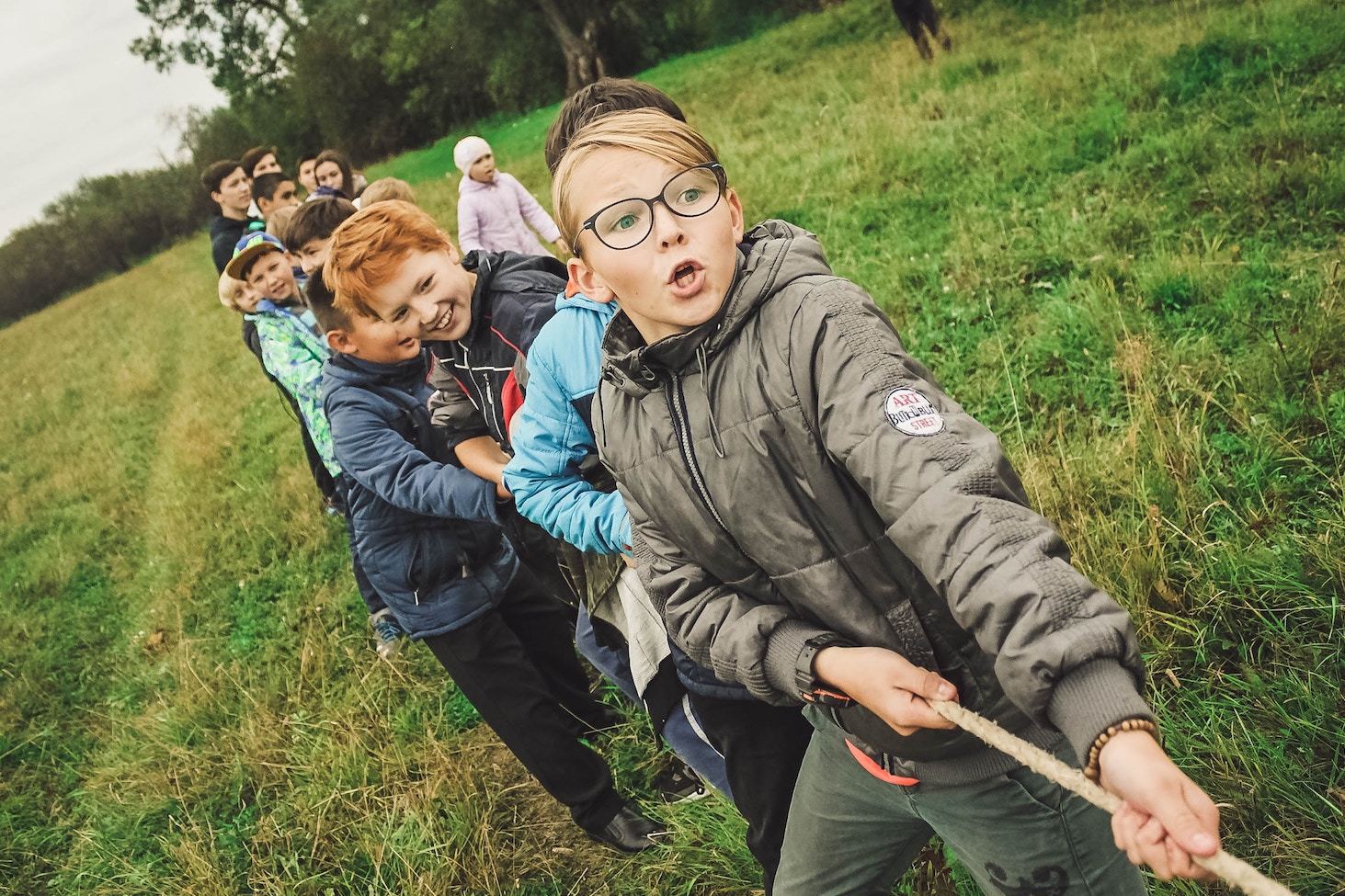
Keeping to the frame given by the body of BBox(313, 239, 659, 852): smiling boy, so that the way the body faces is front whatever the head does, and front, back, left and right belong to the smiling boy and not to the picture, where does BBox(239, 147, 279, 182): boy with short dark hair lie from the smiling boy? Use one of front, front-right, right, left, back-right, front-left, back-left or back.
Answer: back-left

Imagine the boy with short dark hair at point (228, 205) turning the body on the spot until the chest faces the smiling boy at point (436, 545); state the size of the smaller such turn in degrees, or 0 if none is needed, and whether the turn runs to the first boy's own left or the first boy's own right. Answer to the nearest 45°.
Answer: approximately 45° to the first boy's own right

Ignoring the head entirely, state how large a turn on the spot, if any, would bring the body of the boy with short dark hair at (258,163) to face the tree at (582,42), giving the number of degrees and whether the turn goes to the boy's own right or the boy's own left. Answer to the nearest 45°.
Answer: approximately 90° to the boy's own left

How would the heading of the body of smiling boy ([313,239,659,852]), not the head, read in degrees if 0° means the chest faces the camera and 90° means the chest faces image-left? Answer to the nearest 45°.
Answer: approximately 315°

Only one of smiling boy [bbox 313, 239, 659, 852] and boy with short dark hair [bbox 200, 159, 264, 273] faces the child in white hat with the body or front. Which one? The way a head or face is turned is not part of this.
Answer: the boy with short dark hair

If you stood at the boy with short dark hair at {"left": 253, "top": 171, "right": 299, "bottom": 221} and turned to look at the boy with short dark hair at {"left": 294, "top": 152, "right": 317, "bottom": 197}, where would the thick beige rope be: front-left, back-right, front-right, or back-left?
back-right

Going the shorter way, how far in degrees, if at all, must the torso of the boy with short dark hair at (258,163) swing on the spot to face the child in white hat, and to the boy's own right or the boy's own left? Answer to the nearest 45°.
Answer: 0° — they already face them
